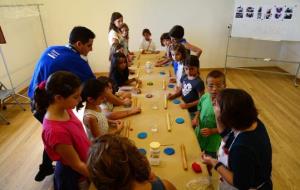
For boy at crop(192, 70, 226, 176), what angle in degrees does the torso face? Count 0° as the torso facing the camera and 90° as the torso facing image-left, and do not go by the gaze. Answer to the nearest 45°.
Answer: approximately 45°

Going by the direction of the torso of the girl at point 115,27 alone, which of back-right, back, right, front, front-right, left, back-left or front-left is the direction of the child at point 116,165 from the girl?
front-right

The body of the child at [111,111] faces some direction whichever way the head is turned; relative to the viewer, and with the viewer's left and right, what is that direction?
facing to the right of the viewer

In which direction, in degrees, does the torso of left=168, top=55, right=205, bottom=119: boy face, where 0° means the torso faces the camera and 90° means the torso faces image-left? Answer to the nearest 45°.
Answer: approximately 45°

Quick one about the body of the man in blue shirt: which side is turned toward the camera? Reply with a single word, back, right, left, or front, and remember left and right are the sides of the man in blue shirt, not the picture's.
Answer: right

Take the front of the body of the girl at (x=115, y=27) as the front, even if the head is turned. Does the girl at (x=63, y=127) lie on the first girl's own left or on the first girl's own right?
on the first girl's own right

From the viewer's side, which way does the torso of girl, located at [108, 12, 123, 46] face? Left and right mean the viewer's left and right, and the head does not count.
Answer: facing the viewer and to the right of the viewer

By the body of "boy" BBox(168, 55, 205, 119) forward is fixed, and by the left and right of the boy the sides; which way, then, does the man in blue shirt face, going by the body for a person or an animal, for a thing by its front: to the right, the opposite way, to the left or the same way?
the opposite way

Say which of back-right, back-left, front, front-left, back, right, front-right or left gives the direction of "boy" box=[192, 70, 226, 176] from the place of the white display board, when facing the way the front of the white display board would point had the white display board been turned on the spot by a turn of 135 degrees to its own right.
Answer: back-left

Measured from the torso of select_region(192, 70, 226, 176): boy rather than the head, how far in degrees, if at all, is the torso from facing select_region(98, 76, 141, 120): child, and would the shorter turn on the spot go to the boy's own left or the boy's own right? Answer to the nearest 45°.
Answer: approximately 45° to the boy's own right

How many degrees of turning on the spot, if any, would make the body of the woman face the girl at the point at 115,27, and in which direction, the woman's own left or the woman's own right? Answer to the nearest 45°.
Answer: approximately 45° to the woman's own right

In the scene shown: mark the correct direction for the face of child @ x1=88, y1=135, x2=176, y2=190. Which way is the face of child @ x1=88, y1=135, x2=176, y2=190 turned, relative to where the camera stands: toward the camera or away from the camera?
away from the camera

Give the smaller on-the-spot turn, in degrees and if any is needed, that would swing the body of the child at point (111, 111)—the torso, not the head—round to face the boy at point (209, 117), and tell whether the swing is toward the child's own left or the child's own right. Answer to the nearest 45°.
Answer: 0° — they already face them

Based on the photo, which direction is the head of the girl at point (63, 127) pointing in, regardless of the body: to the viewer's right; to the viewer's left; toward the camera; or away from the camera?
to the viewer's right

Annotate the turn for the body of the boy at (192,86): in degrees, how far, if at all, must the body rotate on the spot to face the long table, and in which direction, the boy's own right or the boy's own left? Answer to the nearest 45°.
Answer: approximately 45° to the boy's own left

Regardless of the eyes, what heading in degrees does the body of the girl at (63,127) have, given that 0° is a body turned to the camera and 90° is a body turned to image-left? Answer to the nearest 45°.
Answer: approximately 270°

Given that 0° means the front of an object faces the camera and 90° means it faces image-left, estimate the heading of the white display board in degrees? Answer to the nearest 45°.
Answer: approximately 0°

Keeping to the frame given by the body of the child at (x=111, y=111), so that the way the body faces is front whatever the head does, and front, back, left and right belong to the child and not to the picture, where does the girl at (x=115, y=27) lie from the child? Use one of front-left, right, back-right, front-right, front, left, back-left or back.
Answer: left
